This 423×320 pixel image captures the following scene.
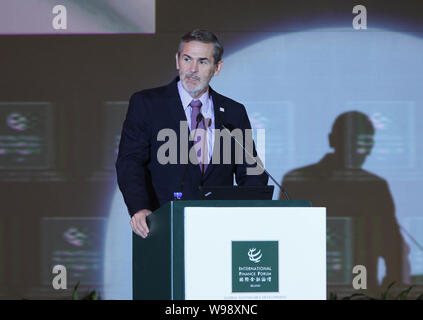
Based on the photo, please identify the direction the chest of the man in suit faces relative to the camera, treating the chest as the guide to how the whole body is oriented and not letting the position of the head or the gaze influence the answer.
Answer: toward the camera

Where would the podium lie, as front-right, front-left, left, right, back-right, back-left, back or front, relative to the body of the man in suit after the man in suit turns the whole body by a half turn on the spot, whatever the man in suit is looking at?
back
